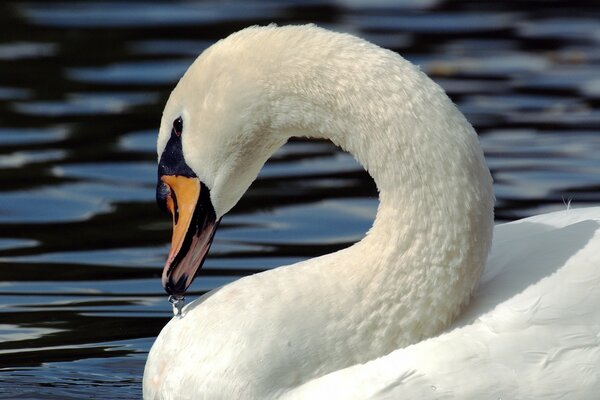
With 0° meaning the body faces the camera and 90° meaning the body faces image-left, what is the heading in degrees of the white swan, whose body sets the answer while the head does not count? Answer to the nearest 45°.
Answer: approximately 90°
